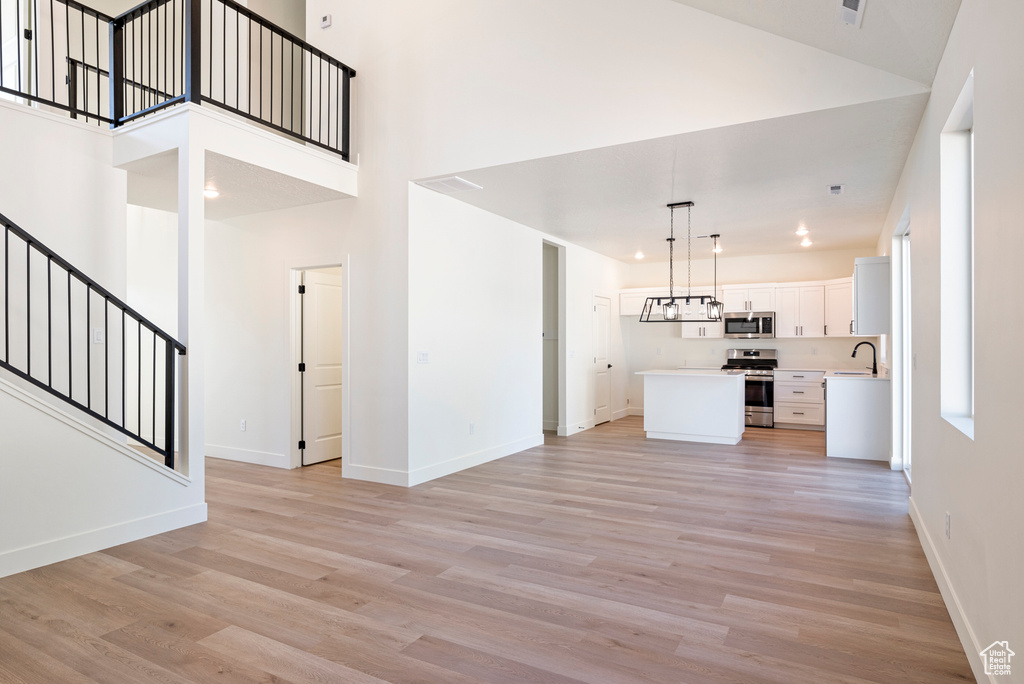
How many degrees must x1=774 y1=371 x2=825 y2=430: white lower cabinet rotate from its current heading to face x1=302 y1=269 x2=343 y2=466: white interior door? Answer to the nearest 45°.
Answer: approximately 45° to its right

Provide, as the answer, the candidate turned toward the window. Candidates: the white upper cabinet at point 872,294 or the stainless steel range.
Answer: the stainless steel range

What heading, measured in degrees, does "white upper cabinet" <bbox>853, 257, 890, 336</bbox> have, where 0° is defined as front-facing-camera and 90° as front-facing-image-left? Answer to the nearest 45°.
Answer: approximately 90°

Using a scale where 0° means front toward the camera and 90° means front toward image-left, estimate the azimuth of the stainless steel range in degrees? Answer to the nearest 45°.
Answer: approximately 0°

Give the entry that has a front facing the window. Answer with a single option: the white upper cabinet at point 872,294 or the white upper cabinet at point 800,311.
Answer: the white upper cabinet at point 800,311

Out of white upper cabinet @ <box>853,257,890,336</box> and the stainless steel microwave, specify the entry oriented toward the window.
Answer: the stainless steel microwave

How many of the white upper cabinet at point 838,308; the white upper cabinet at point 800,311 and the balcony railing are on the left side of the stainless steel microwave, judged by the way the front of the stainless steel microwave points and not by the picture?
2
